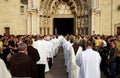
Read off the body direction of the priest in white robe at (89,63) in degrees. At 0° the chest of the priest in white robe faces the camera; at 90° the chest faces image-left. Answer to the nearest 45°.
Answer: approximately 180°

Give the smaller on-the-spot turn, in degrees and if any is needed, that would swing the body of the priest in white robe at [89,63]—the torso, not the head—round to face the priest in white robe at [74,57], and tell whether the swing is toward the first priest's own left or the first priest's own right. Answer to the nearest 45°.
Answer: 0° — they already face them
